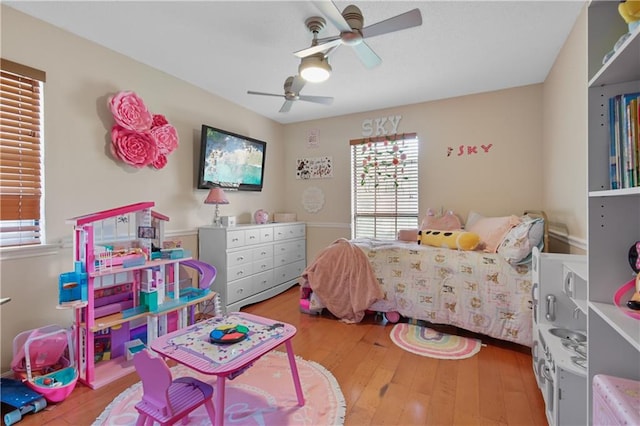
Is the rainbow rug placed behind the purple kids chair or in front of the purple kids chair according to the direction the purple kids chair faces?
in front

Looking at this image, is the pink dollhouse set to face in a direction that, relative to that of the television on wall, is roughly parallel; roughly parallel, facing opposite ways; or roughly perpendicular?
roughly parallel

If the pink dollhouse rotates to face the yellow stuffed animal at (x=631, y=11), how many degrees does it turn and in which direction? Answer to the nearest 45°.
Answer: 0° — it already faces it

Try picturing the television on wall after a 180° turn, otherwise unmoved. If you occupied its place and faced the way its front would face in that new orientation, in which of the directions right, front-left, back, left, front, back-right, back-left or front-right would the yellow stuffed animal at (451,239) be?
back

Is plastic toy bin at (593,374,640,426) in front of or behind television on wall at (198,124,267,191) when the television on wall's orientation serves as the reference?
in front

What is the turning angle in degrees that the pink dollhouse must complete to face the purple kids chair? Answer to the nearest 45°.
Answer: approximately 45° to its right

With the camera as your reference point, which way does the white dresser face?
facing the viewer and to the right of the viewer

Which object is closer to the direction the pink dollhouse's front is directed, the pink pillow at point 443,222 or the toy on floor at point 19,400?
the pink pillow

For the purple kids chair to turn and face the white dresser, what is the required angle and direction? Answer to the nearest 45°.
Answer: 0° — it already faces it

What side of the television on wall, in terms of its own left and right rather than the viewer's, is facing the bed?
front

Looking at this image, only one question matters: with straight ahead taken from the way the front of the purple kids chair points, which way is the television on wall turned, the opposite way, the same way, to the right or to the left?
to the right

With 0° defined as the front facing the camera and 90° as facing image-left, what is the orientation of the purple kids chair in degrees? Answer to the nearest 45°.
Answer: approximately 225°

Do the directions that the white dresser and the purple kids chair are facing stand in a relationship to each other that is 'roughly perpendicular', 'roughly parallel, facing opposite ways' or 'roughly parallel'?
roughly perpendicular

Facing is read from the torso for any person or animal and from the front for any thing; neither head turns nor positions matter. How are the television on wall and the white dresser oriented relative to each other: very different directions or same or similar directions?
same or similar directions

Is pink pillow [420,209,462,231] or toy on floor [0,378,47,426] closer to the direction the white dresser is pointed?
the pink pillow

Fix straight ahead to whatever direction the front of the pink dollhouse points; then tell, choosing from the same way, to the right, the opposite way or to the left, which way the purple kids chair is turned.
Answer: to the left

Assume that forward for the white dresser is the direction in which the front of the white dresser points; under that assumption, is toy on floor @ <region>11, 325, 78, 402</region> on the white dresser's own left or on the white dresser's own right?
on the white dresser's own right

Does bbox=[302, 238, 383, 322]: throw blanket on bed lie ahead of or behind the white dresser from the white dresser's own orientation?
ahead
